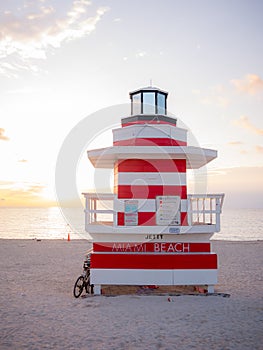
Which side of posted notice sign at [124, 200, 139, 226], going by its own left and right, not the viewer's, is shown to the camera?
front
